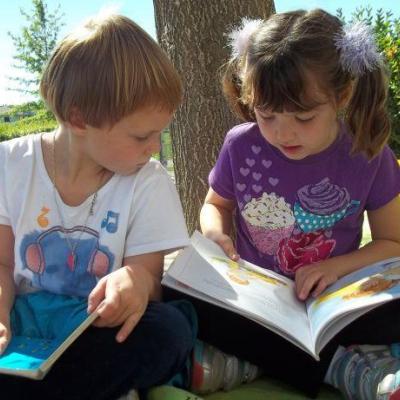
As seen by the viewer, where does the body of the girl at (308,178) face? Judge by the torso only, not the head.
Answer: toward the camera

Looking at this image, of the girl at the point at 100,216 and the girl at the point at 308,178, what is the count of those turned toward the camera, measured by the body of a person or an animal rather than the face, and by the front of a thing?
2

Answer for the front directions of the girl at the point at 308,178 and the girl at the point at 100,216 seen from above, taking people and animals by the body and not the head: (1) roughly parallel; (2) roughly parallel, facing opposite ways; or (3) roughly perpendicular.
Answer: roughly parallel

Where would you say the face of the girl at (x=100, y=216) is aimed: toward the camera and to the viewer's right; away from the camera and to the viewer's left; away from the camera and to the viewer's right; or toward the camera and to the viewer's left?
toward the camera and to the viewer's right

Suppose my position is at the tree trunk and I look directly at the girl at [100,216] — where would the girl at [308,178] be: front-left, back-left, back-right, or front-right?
front-left

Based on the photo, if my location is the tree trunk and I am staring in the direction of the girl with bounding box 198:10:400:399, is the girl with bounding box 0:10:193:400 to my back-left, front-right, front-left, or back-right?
front-right

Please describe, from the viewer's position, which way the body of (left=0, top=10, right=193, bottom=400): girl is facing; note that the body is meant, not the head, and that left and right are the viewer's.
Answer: facing the viewer

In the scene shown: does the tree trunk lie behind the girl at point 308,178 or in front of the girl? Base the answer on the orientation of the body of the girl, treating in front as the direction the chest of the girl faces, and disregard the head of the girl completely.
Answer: behind

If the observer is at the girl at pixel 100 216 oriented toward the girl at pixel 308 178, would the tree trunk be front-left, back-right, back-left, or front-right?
front-left
